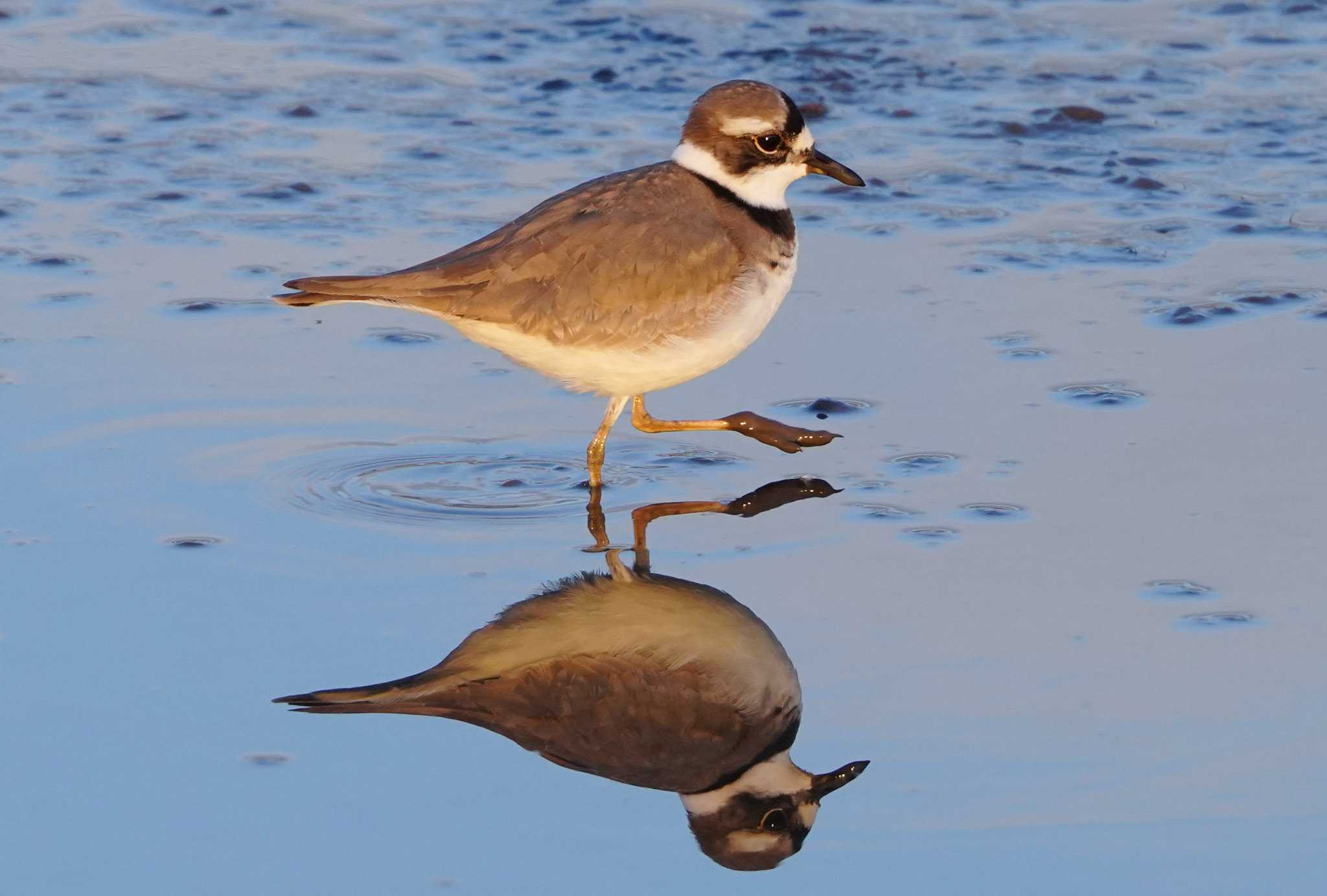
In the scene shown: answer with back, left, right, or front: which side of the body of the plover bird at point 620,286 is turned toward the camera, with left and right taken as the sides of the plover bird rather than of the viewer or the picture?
right
